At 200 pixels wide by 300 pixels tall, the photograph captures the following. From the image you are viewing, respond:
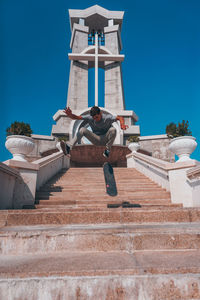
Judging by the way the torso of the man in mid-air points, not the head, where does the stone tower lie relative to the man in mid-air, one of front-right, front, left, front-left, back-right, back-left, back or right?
back

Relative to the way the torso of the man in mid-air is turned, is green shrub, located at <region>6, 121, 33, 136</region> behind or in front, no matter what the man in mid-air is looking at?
behind

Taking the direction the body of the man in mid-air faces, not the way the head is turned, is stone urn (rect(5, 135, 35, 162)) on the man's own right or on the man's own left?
on the man's own right

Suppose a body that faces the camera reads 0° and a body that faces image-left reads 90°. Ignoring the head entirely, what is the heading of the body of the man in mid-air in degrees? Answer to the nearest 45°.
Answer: approximately 0°

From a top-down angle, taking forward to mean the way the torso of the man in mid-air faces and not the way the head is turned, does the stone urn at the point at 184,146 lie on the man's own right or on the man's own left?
on the man's own left
